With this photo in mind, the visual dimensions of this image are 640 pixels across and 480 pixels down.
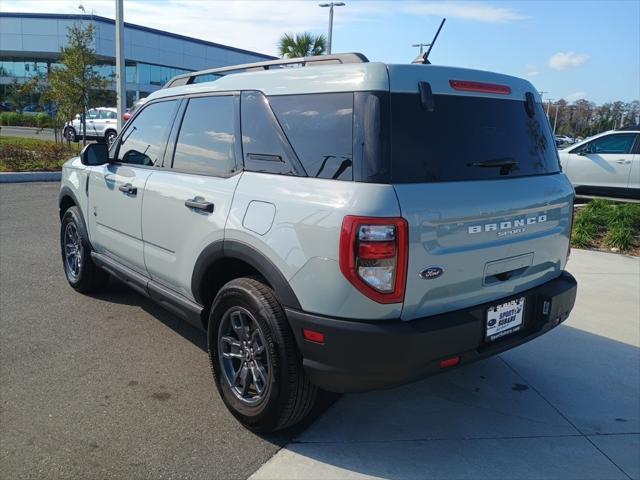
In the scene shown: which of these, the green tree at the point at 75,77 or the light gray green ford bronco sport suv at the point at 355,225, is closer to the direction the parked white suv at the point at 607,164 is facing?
the green tree

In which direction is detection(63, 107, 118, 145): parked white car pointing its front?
to the viewer's left

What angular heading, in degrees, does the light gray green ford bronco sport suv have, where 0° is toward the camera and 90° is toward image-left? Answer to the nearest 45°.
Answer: approximately 135°

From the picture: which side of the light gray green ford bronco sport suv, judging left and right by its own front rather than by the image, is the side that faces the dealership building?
front

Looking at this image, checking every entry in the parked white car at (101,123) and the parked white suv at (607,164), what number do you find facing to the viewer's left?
2

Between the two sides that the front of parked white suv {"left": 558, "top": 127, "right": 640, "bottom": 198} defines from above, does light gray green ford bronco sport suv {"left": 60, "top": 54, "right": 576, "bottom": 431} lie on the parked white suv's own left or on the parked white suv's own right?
on the parked white suv's own left

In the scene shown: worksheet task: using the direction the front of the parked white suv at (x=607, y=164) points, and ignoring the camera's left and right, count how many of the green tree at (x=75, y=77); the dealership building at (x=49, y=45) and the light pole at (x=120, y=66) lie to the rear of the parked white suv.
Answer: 0

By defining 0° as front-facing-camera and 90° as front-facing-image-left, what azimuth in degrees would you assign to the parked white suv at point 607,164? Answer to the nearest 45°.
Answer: approximately 90°

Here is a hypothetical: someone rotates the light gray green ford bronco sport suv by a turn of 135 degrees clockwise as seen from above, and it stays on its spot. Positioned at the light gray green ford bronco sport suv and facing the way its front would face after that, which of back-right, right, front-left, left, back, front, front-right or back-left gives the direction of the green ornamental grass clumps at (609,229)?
front-left
